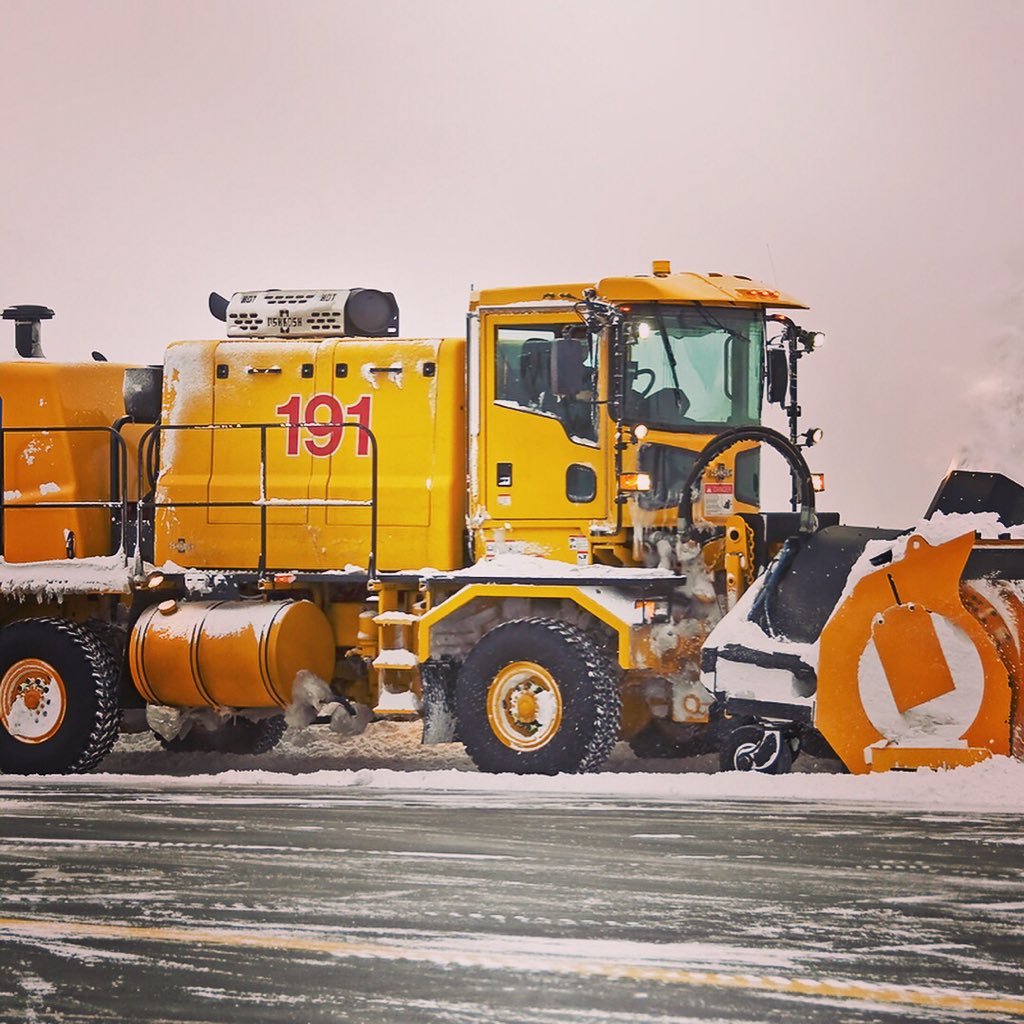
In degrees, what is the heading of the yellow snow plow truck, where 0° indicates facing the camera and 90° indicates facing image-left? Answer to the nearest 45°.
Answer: approximately 315°
